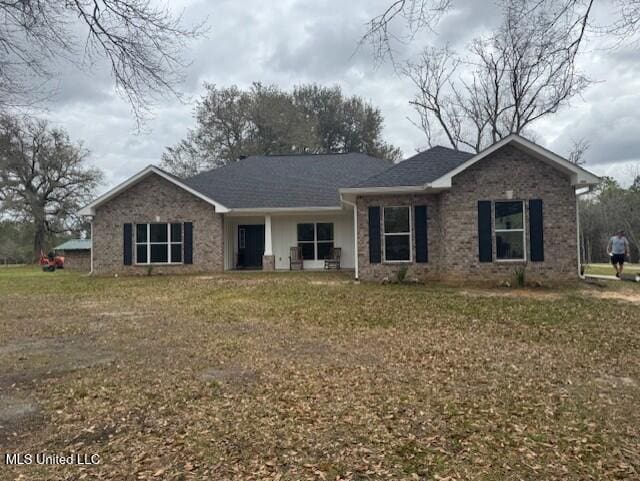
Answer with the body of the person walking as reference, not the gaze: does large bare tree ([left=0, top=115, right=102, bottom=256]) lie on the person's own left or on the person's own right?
on the person's own right

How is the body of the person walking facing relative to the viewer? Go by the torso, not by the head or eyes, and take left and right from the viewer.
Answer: facing the viewer

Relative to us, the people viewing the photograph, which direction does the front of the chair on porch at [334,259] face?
facing the viewer and to the left of the viewer

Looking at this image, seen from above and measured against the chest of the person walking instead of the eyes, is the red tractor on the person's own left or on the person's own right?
on the person's own right

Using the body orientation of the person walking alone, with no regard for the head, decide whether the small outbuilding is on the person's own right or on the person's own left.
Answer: on the person's own right

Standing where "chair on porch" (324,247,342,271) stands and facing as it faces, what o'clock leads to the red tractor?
The red tractor is roughly at 2 o'clock from the chair on porch.

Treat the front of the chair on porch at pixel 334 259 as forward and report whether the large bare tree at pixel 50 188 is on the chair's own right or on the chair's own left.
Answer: on the chair's own right

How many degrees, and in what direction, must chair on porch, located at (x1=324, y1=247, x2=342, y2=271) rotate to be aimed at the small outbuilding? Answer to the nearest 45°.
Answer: approximately 45° to its right

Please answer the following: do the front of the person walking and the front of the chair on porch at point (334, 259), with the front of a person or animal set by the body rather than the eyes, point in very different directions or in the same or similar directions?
same or similar directions

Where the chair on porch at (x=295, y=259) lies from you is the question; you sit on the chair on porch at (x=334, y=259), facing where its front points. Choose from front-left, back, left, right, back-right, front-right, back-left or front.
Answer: front-right
